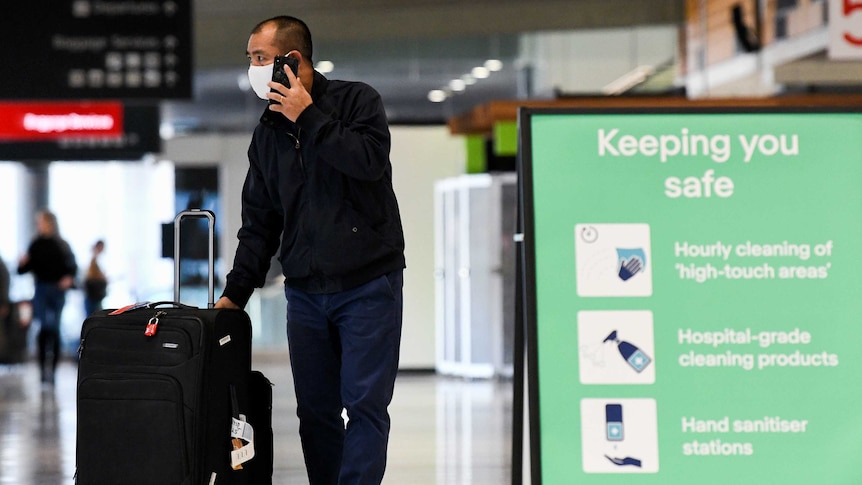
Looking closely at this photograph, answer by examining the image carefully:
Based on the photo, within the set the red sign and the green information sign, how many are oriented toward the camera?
2

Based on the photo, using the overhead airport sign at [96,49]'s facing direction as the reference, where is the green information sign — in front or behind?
in front

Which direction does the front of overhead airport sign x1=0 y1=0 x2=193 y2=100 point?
toward the camera

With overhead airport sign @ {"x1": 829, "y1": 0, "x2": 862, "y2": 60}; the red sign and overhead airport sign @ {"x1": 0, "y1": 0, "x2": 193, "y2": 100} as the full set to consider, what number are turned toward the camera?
3

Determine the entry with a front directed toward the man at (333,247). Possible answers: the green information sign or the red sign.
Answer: the red sign

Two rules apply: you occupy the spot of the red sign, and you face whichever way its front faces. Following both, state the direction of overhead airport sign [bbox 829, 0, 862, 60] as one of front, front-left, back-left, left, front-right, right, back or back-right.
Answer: front-left

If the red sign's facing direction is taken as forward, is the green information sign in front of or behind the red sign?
in front
